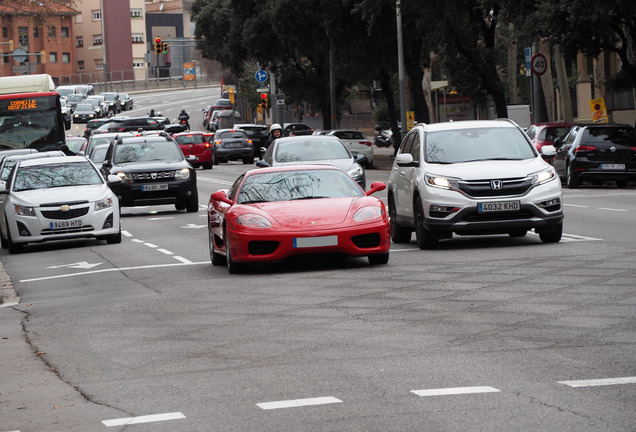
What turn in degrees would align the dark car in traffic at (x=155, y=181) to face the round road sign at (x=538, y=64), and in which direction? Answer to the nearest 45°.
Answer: approximately 135° to its left

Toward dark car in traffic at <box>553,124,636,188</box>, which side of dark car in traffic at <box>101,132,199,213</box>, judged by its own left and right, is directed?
left

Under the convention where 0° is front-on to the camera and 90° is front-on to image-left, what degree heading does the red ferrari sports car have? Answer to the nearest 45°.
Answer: approximately 0°

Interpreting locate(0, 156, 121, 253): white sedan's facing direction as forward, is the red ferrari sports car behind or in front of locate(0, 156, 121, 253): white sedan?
in front

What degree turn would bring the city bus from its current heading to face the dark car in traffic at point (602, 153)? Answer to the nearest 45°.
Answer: approximately 45° to its left

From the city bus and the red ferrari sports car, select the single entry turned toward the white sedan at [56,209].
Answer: the city bus
